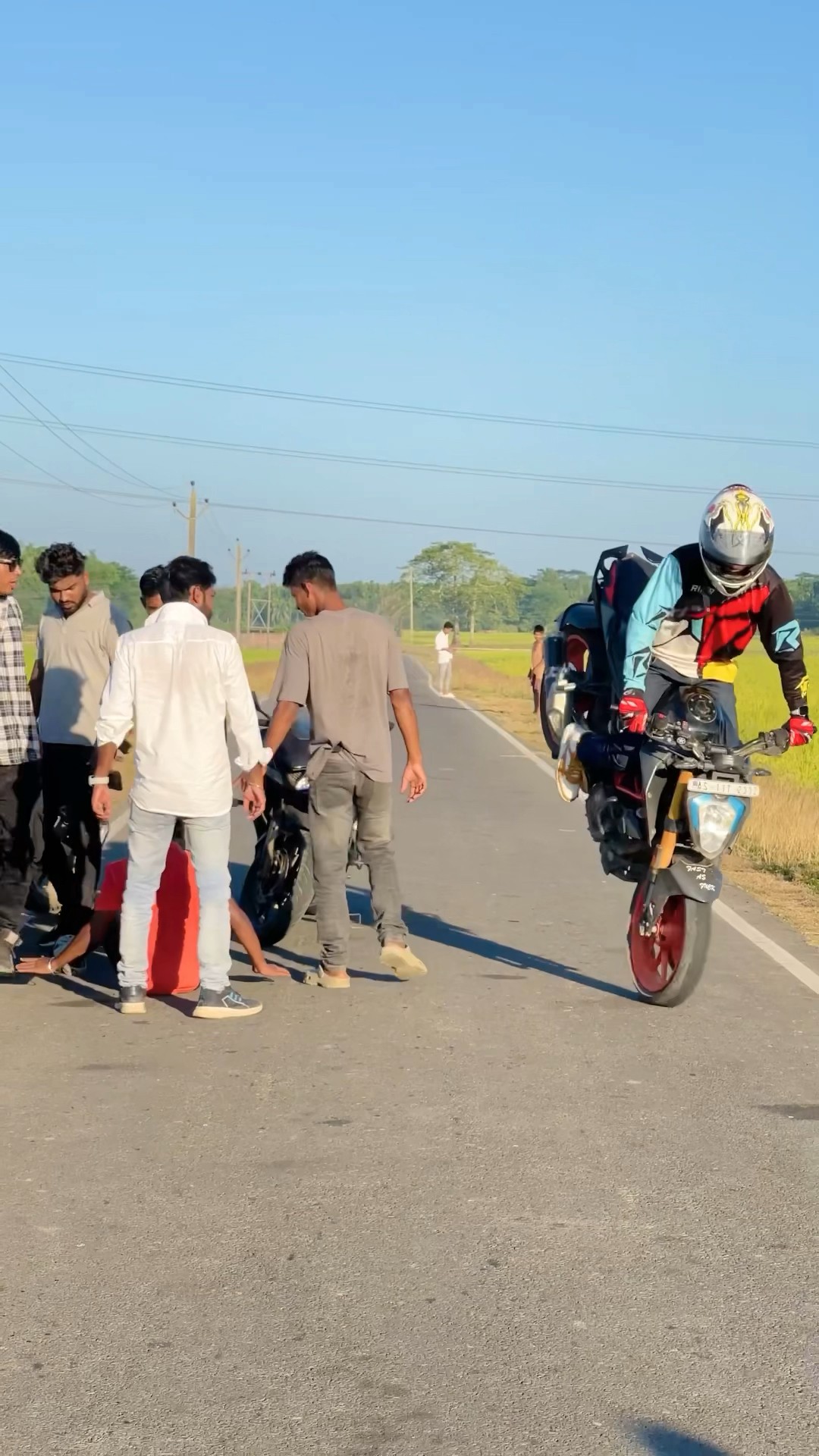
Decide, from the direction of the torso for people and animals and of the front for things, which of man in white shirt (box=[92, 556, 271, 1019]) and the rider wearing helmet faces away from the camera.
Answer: the man in white shirt

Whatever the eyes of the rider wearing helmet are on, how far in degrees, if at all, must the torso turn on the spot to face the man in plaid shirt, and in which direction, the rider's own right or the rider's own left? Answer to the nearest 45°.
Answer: approximately 90° to the rider's own right

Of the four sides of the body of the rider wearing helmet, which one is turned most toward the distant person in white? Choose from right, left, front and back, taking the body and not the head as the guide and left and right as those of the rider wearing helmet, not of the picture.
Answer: back

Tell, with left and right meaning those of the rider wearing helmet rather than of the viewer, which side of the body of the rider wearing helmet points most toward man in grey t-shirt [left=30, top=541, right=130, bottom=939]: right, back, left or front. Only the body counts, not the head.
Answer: right

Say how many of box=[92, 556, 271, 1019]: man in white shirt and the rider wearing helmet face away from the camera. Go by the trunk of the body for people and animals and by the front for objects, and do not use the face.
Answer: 1

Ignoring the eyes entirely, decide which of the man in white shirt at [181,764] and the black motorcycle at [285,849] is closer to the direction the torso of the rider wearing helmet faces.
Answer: the man in white shirt

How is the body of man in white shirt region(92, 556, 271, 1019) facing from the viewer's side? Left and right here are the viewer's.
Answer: facing away from the viewer

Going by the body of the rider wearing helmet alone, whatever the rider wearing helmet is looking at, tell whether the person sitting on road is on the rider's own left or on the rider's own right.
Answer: on the rider's own right

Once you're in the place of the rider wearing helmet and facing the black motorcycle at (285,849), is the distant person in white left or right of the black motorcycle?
right

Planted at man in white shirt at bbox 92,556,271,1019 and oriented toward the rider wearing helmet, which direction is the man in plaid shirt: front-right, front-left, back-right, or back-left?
back-left

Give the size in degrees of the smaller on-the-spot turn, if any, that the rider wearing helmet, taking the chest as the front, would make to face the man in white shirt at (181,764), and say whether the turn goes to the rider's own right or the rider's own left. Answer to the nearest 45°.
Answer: approximately 90° to the rider's own right
